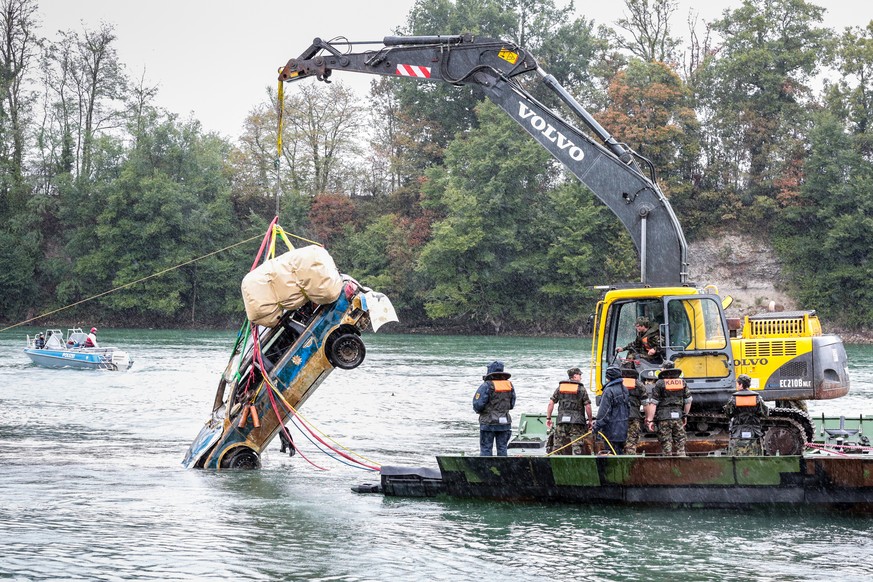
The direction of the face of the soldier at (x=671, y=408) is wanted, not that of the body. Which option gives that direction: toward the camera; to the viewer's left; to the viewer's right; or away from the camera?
away from the camera

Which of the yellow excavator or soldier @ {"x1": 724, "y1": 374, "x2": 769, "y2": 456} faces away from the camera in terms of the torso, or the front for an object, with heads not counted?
the soldier

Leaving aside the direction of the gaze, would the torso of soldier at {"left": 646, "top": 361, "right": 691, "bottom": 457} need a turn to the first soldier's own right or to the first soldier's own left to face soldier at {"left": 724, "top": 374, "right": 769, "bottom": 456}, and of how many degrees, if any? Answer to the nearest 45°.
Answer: approximately 90° to the first soldier's own right

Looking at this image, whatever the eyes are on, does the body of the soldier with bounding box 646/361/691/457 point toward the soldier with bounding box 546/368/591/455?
no

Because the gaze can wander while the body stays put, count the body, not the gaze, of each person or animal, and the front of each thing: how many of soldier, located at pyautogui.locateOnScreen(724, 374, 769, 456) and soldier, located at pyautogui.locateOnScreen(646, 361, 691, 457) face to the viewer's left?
0

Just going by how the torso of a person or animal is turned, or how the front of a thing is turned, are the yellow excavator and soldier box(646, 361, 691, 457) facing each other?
no

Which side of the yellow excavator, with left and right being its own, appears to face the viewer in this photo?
left

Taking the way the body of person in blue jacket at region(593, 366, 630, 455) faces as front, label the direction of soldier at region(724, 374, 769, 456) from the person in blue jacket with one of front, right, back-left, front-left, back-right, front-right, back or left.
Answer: back-right

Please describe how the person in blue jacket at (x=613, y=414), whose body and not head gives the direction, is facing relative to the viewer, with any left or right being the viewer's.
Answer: facing away from the viewer and to the left of the viewer

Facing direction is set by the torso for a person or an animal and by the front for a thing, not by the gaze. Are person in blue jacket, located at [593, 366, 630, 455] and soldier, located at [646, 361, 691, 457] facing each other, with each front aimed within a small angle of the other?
no

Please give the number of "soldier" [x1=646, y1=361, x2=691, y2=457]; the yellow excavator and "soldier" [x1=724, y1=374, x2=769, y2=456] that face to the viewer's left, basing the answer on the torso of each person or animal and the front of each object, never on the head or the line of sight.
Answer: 1

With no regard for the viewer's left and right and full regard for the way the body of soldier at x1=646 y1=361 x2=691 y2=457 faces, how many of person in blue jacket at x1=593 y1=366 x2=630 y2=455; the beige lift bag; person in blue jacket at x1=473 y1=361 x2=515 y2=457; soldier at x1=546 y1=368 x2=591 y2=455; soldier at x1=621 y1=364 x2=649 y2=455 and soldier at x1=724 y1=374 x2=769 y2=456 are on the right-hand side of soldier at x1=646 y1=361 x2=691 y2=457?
1

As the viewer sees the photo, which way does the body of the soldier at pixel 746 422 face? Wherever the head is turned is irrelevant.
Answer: away from the camera

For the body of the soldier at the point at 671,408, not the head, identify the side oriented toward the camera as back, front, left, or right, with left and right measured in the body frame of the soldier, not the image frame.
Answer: back

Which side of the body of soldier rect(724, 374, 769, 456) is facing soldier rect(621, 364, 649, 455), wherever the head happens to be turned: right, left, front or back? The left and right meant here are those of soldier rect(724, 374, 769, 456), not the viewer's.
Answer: left
